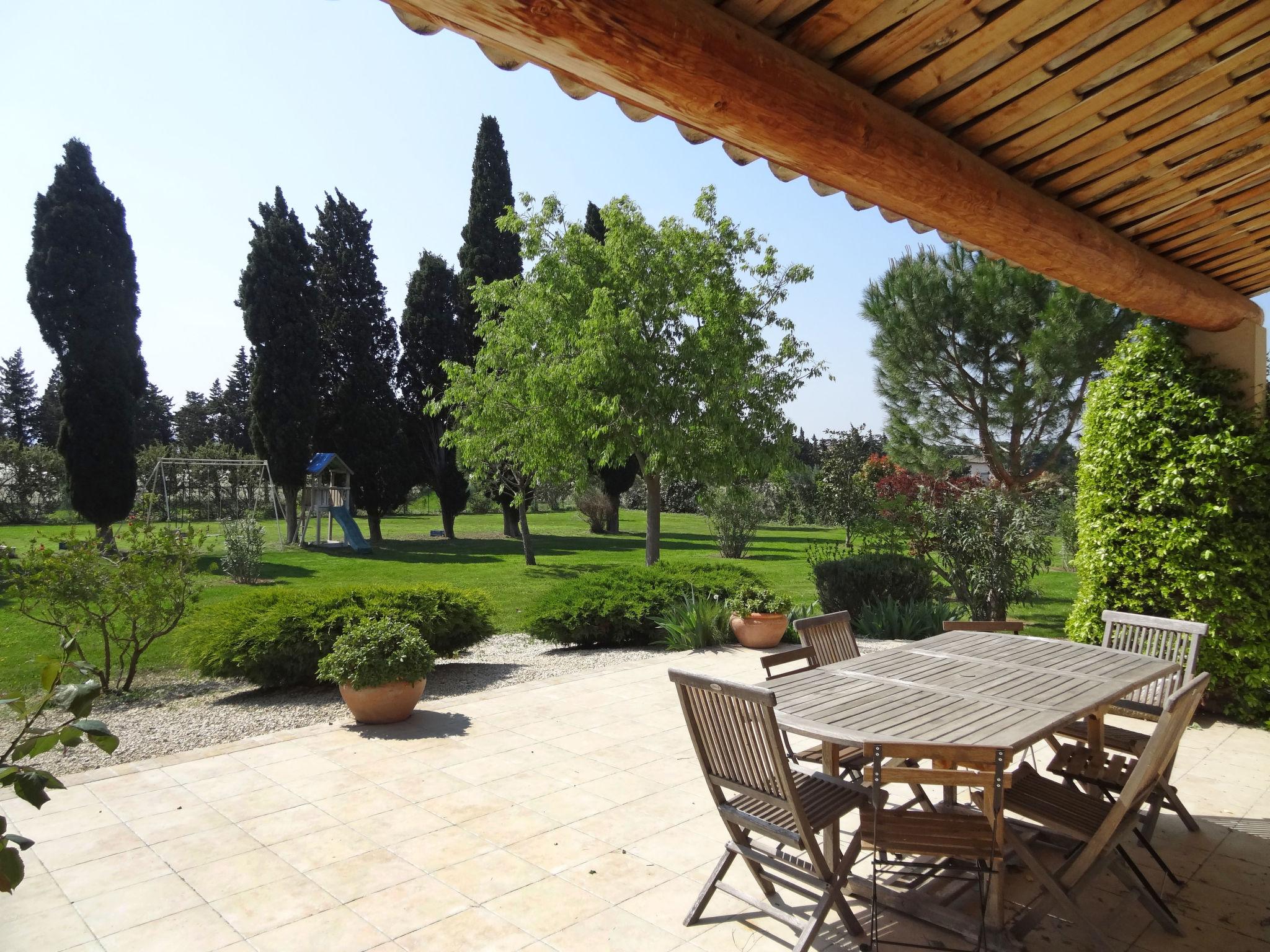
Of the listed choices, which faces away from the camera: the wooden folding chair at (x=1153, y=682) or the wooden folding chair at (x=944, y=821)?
the wooden folding chair at (x=944, y=821)

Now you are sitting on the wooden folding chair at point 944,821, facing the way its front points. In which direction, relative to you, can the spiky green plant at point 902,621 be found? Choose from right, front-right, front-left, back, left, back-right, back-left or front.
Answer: front

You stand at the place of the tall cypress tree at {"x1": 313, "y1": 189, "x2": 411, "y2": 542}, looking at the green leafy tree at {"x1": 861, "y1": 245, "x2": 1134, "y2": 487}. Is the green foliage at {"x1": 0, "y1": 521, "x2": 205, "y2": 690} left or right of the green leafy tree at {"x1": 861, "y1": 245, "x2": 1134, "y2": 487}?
right

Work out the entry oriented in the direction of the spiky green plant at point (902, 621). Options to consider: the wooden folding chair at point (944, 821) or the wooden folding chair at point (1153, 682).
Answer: the wooden folding chair at point (944, 821)

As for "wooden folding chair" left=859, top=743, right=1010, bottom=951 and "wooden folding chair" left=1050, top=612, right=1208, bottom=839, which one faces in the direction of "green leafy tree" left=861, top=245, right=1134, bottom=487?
"wooden folding chair" left=859, top=743, right=1010, bottom=951

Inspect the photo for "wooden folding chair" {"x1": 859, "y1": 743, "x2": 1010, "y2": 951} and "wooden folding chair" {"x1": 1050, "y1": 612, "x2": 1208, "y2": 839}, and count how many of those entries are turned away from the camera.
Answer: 1

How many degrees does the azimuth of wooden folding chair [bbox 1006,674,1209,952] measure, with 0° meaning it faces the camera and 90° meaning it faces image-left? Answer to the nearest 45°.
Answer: approximately 135°

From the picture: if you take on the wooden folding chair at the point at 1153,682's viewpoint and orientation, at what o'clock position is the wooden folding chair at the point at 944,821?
the wooden folding chair at the point at 944,821 is roughly at 11 o'clock from the wooden folding chair at the point at 1153,682.

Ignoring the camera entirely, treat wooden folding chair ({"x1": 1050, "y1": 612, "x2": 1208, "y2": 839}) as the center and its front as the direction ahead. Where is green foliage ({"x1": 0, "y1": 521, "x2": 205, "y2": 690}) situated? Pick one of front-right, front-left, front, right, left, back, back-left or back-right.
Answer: front-right

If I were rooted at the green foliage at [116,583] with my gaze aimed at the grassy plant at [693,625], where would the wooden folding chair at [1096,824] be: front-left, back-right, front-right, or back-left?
front-right

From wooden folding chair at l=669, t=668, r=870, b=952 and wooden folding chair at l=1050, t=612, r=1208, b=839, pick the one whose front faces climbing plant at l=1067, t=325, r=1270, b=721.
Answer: wooden folding chair at l=669, t=668, r=870, b=952

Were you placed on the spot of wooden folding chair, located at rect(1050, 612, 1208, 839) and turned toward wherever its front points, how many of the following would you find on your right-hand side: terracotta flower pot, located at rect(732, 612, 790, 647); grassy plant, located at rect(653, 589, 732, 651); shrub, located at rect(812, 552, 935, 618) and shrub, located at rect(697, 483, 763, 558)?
4

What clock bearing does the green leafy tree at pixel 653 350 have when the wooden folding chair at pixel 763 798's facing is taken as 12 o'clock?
The green leafy tree is roughly at 10 o'clock from the wooden folding chair.

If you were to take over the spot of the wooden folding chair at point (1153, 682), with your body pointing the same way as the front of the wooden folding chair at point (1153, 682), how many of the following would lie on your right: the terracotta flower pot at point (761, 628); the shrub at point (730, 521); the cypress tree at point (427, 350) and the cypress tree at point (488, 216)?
4

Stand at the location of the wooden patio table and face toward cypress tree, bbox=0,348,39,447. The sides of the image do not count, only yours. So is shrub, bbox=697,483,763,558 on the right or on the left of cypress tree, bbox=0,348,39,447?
right

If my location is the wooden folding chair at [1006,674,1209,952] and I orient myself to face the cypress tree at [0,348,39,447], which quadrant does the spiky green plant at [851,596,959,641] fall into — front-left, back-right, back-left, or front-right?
front-right

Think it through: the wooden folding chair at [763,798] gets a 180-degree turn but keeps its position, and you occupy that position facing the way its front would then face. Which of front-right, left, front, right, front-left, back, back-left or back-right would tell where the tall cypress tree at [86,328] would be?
right

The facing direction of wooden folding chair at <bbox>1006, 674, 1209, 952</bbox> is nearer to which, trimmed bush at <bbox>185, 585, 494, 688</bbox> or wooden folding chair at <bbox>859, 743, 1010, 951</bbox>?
the trimmed bush

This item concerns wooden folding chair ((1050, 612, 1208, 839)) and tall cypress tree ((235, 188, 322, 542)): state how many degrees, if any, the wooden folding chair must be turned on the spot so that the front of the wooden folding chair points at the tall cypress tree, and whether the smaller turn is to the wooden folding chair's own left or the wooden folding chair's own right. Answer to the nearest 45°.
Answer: approximately 90° to the wooden folding chair's own right

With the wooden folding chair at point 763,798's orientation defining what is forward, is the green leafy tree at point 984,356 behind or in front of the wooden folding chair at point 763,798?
in front

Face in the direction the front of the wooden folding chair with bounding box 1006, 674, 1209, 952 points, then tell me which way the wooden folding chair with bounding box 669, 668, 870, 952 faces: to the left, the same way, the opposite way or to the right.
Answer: to the right

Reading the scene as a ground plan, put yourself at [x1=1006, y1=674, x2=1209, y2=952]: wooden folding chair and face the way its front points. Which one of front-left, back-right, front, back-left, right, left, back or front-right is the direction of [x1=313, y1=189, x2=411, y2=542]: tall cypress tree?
front

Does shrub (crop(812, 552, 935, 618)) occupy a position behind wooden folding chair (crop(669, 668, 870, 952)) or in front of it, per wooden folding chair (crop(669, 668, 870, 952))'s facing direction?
in front

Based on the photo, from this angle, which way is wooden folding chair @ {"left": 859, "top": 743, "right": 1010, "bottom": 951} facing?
away from the camera
